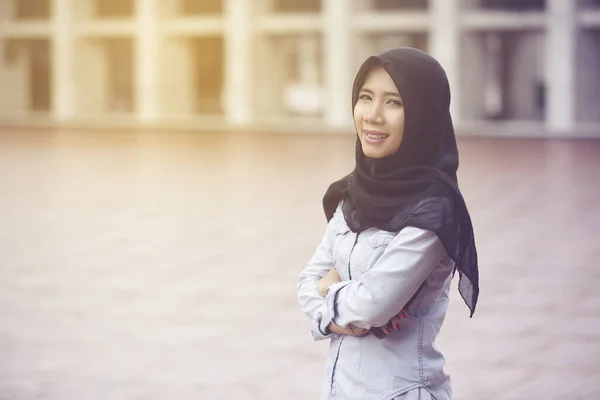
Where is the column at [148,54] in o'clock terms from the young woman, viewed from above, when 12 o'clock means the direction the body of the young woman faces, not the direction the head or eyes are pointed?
The column is roughly at 4 o'clock from the young woman.

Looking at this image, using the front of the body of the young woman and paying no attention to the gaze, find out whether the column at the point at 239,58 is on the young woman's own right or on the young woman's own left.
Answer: on the young woman's own right

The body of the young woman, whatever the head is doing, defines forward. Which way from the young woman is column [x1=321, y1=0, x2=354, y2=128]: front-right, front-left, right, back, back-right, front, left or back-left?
back-right

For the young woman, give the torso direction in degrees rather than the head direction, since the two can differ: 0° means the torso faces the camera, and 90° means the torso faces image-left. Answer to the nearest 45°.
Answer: approximately 45°

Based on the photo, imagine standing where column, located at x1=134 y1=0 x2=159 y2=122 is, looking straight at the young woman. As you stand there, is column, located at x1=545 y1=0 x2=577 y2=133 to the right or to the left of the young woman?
left

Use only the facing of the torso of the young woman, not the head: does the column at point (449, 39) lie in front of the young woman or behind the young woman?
behind

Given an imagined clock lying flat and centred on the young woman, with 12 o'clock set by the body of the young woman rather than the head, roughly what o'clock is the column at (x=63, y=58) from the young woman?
The column is roughly at 4 o'clock from the young woman.
